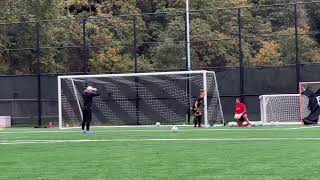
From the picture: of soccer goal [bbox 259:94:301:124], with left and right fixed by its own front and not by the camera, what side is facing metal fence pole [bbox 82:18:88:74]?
right

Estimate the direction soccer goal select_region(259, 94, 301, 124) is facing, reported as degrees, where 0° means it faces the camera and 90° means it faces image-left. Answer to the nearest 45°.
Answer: approximately 0°
